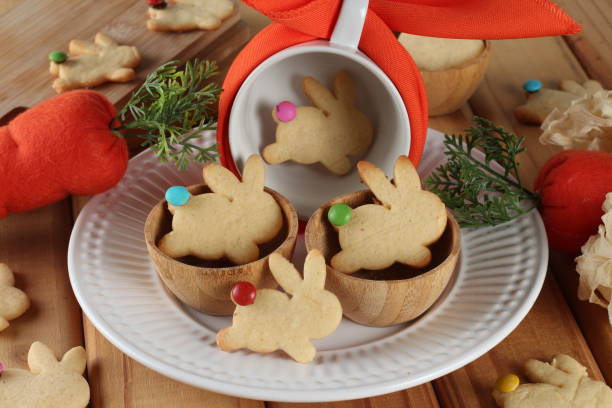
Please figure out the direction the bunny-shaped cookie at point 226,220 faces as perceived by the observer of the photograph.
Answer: facing to the right of the viewer

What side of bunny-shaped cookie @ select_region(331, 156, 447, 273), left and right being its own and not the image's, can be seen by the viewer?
right

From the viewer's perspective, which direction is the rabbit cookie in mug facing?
to the viewer's right

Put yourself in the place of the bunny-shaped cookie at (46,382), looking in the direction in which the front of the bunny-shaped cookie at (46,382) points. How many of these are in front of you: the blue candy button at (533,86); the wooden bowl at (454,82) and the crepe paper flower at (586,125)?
3

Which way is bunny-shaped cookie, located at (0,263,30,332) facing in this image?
to the viewer's right

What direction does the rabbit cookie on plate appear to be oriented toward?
to the viewer's right
